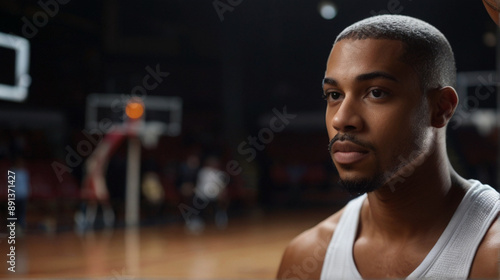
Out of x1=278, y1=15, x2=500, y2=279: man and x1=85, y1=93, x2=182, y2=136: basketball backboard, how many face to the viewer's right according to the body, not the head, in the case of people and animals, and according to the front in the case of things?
0

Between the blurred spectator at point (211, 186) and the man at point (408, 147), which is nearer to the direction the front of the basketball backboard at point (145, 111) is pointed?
the man

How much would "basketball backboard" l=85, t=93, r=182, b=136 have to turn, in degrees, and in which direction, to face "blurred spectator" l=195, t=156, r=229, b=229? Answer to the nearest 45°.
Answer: approximately 45° to its left

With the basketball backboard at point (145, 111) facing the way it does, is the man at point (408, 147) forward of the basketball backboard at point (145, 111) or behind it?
forward

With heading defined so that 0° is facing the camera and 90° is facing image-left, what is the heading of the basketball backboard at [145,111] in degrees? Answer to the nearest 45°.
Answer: approximately 0°

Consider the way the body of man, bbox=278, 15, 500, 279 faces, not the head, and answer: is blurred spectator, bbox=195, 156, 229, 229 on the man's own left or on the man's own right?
on the man's own right

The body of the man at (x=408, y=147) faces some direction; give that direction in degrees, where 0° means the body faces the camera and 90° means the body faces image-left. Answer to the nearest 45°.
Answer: approximately 45°
